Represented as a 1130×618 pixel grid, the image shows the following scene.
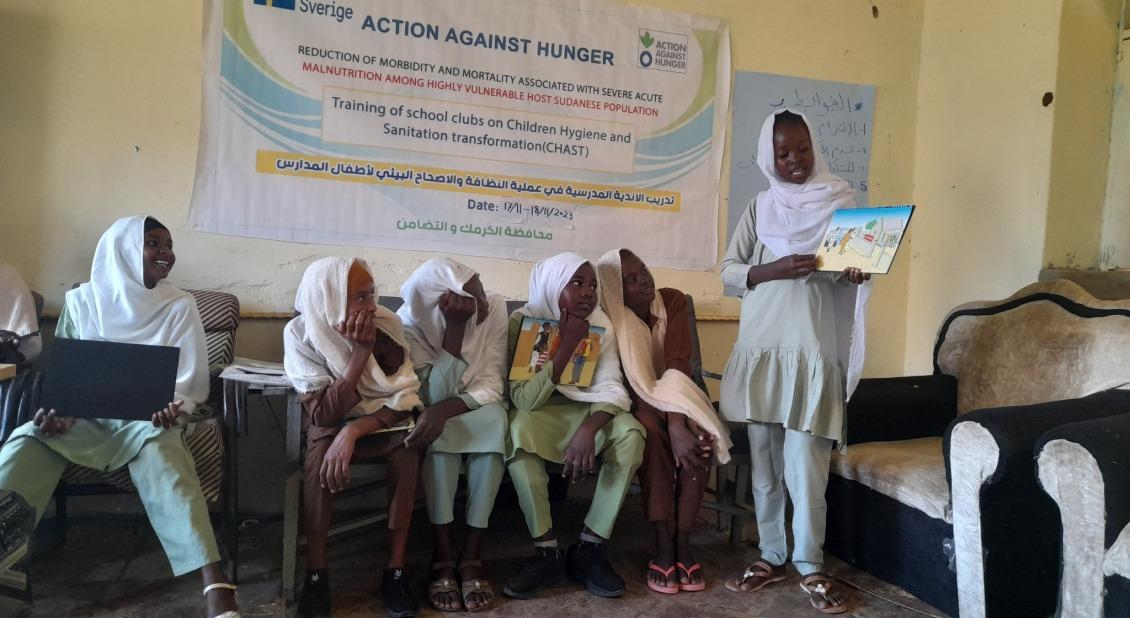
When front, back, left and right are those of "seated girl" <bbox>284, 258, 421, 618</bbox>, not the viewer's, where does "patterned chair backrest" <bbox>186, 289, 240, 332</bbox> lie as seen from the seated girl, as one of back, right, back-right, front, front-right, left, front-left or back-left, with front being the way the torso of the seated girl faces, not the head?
back-right

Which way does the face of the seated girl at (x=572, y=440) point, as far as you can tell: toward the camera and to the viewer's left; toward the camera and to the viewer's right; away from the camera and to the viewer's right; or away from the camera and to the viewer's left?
toward the camera and to the viewer's right

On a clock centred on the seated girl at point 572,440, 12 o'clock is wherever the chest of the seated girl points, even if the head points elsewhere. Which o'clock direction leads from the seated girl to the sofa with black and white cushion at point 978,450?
The sofa with black and white cushion is roughly at 9 o'clock from the seated girl.

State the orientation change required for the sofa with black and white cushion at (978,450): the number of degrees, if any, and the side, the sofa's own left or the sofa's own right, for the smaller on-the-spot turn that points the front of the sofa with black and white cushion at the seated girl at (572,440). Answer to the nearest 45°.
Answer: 0° — it already faces them

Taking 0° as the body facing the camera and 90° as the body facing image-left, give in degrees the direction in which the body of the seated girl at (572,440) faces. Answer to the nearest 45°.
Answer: approximately 0°

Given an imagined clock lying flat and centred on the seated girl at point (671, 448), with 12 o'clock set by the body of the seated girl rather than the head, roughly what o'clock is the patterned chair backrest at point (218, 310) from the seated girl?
The patterned chair backrest is roughly at 3 o'clock from the seated girl.

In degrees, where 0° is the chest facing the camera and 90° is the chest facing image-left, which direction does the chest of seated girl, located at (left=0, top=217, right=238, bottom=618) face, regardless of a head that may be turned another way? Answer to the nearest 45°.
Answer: approximately 0°
